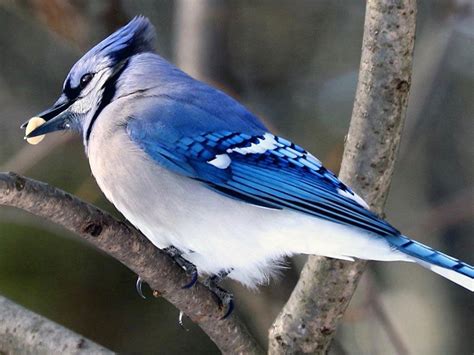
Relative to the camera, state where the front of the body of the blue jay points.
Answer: to the viewer's left
